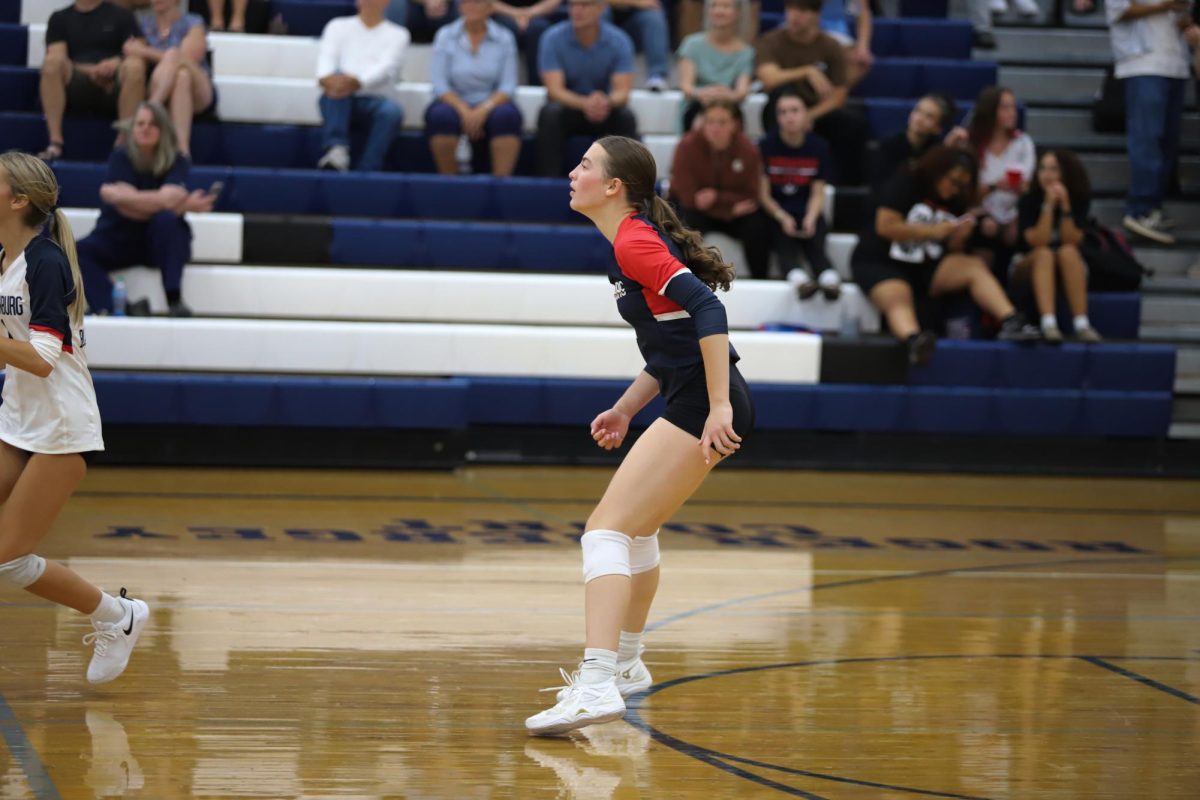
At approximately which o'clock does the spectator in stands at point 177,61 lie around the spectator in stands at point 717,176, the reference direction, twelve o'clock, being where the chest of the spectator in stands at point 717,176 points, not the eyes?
the spectator in stands at point 177,61 is roughly at 3 o'clock from the spectator in stands at point 717,176.

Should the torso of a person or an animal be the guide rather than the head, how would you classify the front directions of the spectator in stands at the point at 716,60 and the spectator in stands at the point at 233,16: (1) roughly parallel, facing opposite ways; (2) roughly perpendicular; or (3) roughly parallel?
roughly parallel

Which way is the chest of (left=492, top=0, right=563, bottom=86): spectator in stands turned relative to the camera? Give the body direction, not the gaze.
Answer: toward the camera

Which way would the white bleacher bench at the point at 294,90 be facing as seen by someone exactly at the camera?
facing the viewer

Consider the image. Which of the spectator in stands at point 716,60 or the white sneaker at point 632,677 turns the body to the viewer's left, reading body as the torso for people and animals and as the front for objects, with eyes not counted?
the white sneaker

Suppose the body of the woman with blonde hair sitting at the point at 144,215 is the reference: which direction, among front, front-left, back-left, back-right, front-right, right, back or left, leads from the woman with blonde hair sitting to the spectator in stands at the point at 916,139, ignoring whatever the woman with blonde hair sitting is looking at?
left

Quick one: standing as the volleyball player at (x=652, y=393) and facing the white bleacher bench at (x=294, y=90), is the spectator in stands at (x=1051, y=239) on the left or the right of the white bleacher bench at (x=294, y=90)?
right

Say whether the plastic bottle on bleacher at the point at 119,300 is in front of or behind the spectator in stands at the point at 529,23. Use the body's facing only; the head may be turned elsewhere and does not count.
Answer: in front

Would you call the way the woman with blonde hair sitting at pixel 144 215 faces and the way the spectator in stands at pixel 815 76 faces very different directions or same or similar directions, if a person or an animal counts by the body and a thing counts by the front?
same or similar directions

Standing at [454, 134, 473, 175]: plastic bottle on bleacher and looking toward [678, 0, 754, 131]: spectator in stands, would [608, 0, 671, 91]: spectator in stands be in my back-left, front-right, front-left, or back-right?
front-left

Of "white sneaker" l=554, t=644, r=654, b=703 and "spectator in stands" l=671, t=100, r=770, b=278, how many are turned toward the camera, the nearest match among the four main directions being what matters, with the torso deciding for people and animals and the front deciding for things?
1

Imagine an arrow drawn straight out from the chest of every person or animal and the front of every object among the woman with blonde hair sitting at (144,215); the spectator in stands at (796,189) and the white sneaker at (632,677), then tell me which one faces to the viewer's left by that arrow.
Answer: the white sneaker

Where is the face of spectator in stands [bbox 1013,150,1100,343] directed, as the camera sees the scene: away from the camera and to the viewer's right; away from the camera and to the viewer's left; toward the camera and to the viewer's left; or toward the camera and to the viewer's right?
toward the camera and to the viewer's left

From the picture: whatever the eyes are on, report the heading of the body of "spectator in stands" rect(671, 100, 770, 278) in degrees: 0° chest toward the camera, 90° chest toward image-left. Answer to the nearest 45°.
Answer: approximately 0°

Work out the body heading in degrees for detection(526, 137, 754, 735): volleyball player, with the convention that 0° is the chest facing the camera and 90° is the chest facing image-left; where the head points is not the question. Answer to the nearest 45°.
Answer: approximately 90°

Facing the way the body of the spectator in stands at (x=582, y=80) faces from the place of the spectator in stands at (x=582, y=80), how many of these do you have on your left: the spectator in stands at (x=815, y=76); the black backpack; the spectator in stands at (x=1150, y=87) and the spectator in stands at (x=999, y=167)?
4

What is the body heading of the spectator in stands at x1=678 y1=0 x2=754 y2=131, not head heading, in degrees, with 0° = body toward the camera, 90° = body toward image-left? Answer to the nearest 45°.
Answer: approximately 0°

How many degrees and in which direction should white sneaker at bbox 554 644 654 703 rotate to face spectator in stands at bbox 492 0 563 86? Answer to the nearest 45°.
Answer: approximately 90° to its right

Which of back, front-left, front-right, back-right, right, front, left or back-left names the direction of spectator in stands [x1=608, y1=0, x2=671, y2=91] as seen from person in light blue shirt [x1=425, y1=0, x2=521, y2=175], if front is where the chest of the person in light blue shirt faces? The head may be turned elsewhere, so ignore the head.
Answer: back-left
